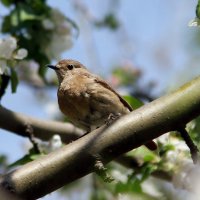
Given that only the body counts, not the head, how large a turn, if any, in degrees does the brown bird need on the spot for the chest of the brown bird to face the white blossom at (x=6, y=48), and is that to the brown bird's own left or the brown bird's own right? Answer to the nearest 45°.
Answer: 0° — it already faces it

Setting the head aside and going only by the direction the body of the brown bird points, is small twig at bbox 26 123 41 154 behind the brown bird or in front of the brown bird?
in front

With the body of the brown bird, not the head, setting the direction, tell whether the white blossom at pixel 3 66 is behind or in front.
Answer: in front

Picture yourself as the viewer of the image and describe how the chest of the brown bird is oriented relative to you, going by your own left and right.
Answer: facing the viewer and to the left of the viewer

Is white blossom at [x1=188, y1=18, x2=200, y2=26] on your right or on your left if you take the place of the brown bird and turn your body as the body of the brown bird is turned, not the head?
on your left

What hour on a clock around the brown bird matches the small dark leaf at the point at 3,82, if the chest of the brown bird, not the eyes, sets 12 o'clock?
The small dark leaf is roughly at 2 o'clock from the brown bird.
